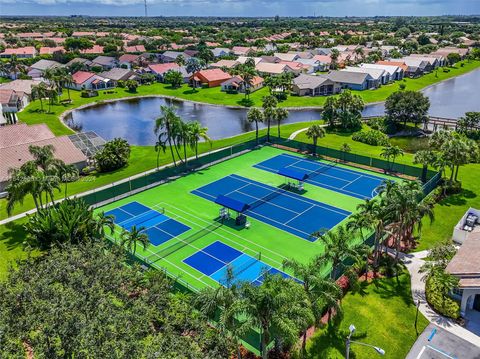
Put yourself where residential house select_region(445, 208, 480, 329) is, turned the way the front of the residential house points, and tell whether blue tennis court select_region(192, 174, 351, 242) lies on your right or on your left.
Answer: on your right

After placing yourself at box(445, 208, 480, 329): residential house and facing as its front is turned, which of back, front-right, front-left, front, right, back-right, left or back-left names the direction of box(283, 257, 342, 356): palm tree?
front-right

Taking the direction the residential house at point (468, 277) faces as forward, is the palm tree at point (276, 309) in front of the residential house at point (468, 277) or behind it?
in front

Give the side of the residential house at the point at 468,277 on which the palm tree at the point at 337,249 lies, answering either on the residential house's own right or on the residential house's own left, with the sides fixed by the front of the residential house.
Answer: on the residential house's own right

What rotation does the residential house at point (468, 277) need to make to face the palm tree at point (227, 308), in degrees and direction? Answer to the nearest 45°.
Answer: approximately 45° to its right

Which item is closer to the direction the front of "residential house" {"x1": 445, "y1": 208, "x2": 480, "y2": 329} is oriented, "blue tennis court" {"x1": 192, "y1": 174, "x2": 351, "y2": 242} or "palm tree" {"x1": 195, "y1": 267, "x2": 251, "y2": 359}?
the palm tree
